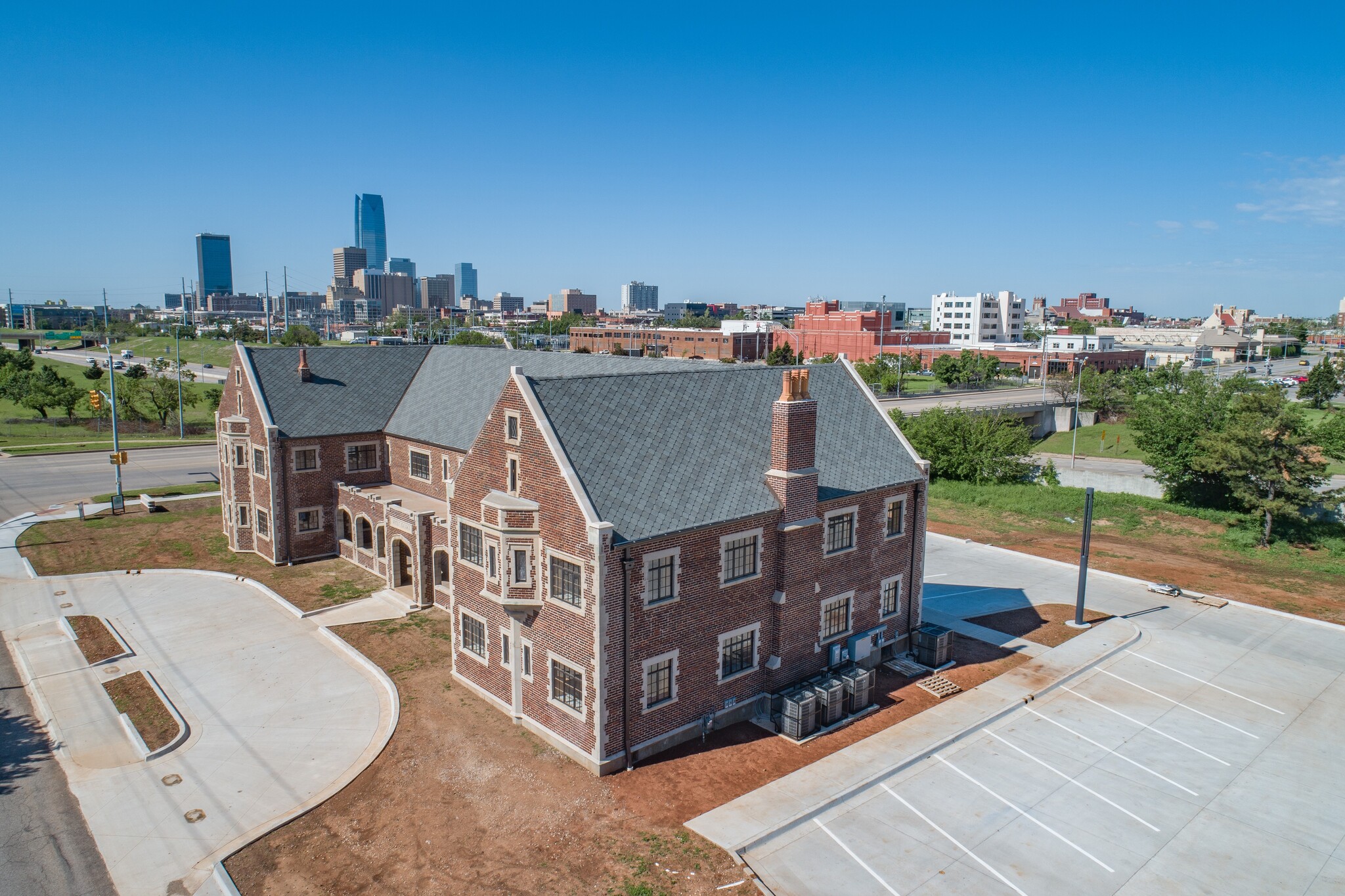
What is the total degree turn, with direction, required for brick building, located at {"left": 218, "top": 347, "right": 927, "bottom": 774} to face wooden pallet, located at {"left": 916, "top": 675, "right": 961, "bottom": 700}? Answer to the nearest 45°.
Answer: approximately 135° to its left

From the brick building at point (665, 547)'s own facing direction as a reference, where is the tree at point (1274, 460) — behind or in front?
behind

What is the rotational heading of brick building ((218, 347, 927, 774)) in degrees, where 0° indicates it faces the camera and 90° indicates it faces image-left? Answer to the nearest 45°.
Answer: approximately 45°
